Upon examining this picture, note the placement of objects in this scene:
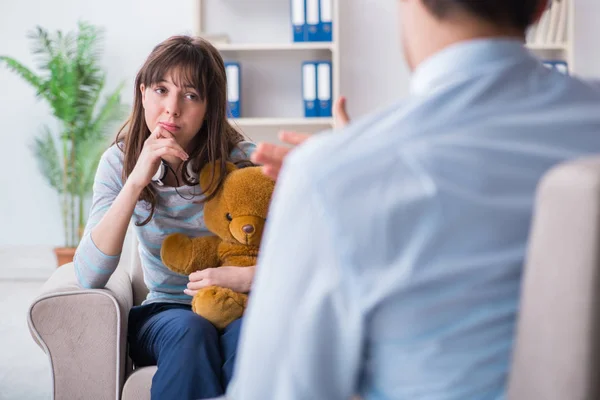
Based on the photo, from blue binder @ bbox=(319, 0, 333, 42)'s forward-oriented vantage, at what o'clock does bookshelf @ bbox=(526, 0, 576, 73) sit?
The bookshelf is roughly at 9 o'clock from the blue binder.

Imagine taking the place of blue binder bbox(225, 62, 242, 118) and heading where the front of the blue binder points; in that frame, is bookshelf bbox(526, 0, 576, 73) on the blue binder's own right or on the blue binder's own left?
on the blue binder's own left
